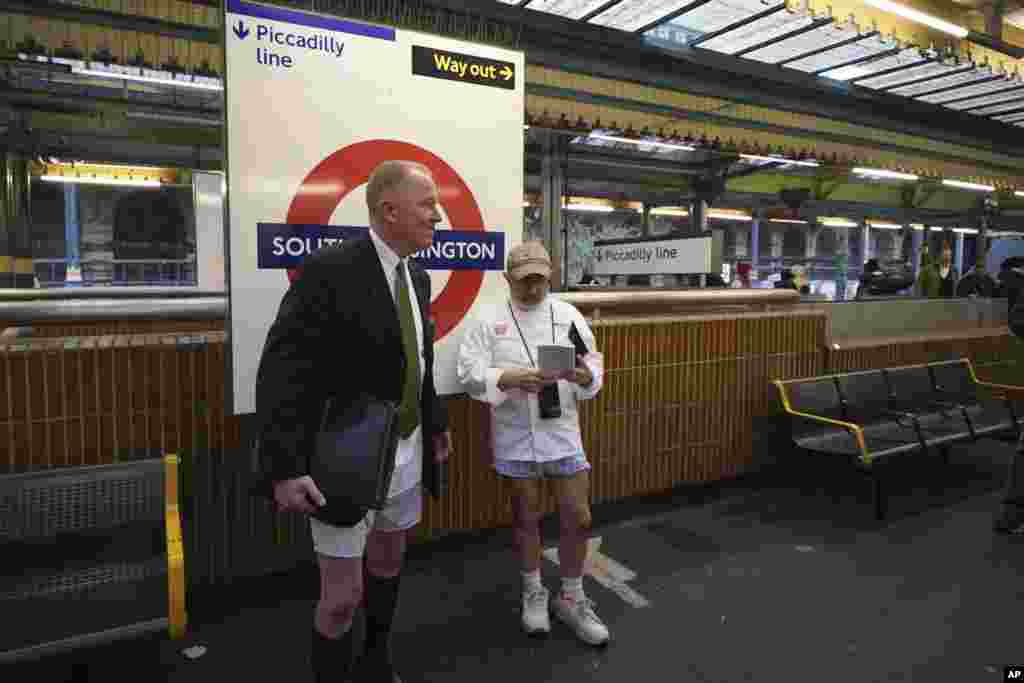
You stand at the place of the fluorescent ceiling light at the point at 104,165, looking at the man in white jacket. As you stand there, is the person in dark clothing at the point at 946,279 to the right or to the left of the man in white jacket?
left

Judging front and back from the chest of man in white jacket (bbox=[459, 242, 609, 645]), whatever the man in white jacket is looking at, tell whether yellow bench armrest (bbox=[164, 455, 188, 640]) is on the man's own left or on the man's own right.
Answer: on the man's own right

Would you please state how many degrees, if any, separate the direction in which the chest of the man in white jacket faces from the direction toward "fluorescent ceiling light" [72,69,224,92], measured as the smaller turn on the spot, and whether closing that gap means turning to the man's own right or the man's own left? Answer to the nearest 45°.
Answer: approximately 135° to the man's own right

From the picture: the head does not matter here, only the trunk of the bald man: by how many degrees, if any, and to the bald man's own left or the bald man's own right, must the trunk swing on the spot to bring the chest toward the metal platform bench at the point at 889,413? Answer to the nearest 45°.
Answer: approximately 90° to the bald man's own left

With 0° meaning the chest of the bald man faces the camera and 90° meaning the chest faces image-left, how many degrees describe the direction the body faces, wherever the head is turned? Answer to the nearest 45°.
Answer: approximately 315°

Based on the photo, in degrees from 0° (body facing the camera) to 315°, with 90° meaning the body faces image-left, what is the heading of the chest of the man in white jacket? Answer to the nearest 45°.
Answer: approximately 0°

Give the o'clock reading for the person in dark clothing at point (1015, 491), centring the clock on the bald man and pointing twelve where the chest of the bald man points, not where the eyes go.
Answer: The person in dark clothing is roughly at 10 o'clock from the bald man.

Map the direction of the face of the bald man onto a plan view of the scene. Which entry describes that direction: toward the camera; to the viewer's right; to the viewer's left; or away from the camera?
to the viewer's right

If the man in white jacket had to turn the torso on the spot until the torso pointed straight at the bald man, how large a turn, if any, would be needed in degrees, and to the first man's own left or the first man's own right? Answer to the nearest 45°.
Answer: approximately 45° to the first man's own right

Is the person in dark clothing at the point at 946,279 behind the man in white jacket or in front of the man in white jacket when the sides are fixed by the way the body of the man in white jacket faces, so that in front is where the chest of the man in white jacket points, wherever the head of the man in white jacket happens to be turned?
behind
